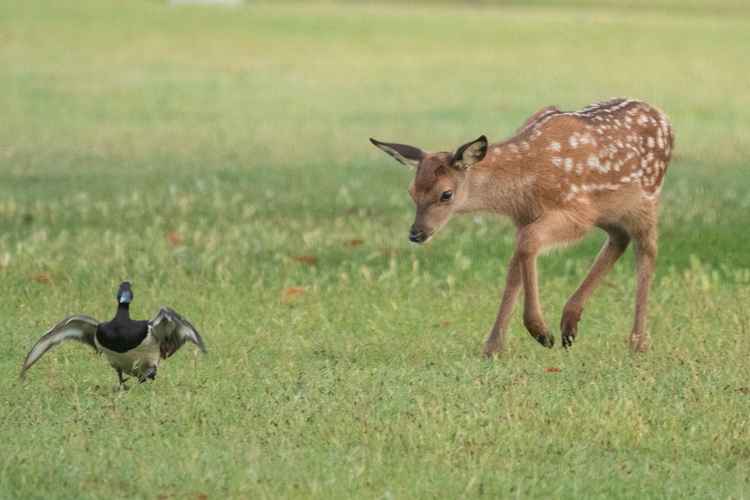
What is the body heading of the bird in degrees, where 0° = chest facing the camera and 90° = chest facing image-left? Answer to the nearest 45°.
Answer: approximately 0°

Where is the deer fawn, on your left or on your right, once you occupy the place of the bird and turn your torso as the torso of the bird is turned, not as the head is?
on your left

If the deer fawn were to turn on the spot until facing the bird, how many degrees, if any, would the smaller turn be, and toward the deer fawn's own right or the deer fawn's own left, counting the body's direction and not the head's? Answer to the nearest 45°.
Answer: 0° — it already faces it
